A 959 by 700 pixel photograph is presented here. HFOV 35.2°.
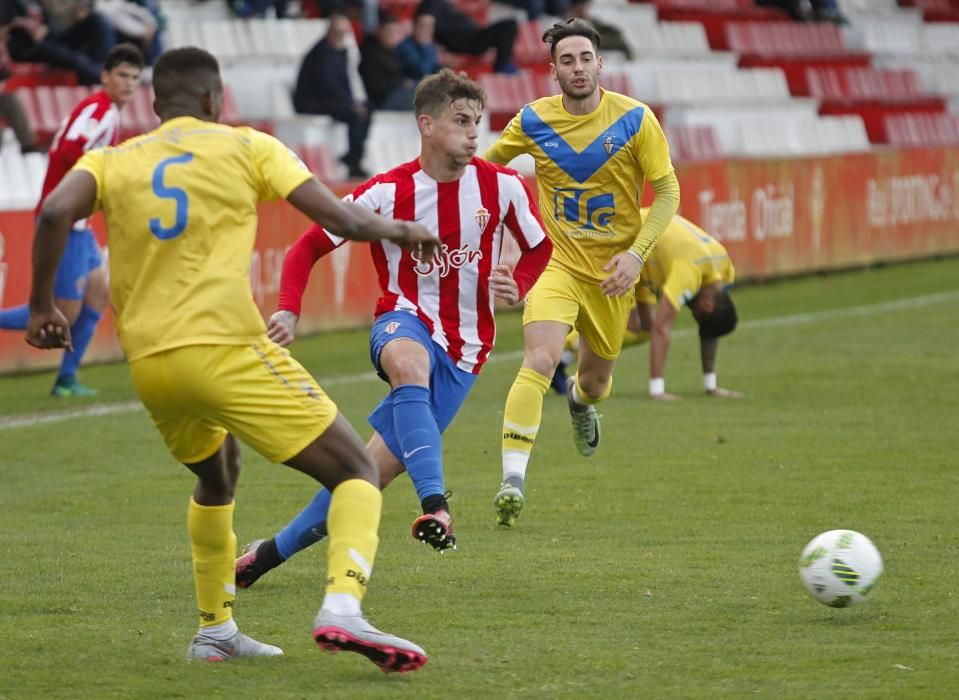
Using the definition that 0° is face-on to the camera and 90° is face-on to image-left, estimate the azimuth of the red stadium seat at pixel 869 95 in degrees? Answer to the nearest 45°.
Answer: approximately 315°

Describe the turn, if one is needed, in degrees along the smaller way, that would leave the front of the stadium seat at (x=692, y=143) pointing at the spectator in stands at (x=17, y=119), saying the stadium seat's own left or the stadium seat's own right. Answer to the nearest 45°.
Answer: approximately 90° to the stadium seat's own right

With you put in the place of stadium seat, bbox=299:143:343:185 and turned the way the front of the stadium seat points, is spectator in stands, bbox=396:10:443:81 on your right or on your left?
on your left

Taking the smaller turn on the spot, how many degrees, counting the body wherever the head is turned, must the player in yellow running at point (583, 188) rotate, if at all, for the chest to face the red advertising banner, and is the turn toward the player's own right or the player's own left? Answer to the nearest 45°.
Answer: approximately 180°

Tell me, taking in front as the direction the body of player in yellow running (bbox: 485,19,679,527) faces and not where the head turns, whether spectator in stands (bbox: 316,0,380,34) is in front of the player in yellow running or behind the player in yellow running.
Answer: behind

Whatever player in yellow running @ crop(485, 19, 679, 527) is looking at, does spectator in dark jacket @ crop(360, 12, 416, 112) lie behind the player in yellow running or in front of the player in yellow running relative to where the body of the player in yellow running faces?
behind

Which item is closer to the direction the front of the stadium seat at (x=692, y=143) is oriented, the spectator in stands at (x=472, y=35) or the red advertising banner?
the red advertising banner

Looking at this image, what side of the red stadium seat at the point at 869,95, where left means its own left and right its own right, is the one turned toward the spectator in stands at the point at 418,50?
right

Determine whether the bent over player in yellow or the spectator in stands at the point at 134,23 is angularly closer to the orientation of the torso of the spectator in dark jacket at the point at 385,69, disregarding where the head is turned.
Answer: the bent over player in yellow

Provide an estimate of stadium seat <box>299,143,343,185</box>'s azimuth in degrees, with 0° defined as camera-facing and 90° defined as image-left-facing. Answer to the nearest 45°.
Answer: approximately 315°

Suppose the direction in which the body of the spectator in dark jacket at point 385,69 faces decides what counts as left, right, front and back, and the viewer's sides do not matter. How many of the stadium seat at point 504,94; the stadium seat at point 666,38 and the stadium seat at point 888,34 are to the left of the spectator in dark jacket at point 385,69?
3

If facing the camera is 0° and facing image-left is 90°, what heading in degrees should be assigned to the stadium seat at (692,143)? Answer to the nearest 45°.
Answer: approximately 315°
